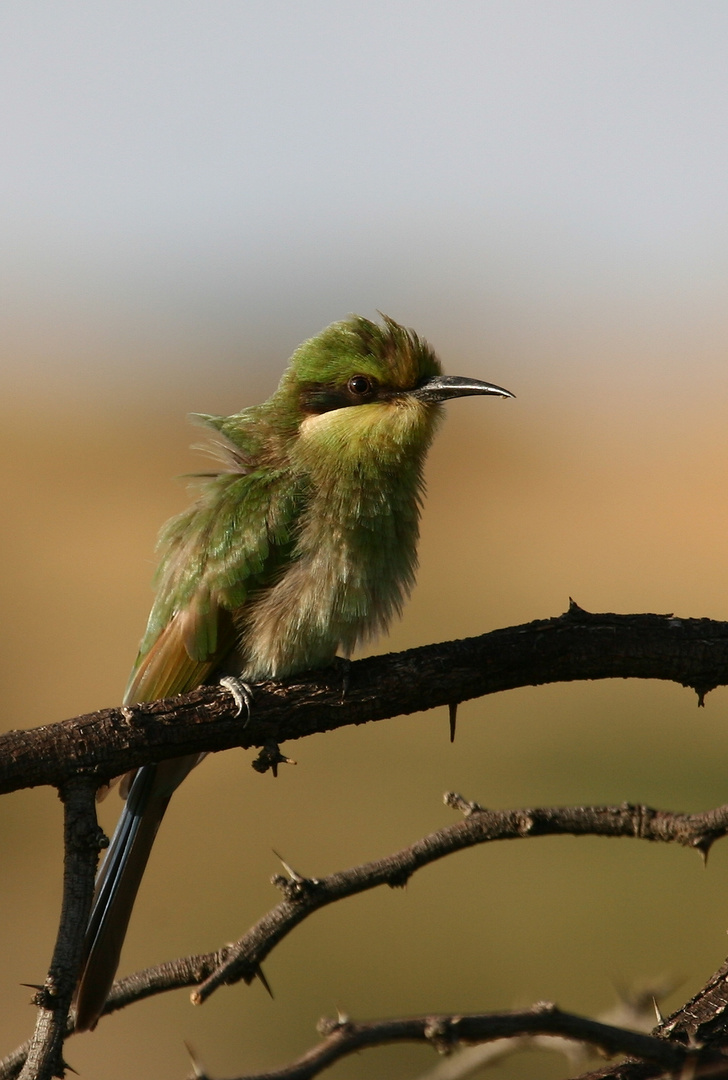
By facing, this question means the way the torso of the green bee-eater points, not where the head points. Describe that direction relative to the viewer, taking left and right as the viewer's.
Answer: facing to the right of the viewer

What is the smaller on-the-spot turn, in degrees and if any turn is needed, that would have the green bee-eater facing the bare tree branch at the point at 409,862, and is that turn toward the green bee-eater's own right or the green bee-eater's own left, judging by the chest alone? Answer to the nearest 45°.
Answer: approximately 45° to the green bee-eater's own left
